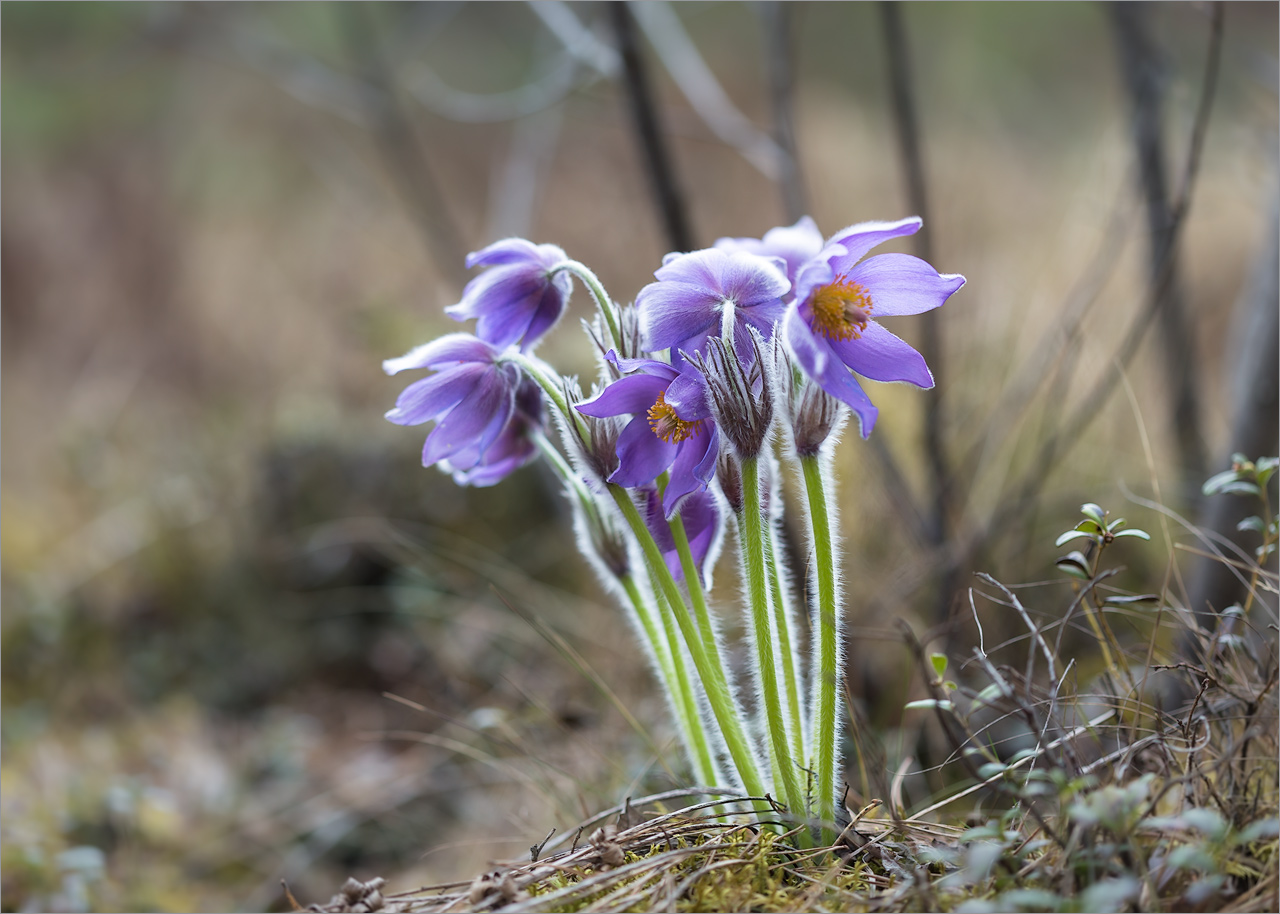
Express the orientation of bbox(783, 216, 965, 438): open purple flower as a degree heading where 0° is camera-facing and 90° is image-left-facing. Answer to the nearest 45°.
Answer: approximately 315°
